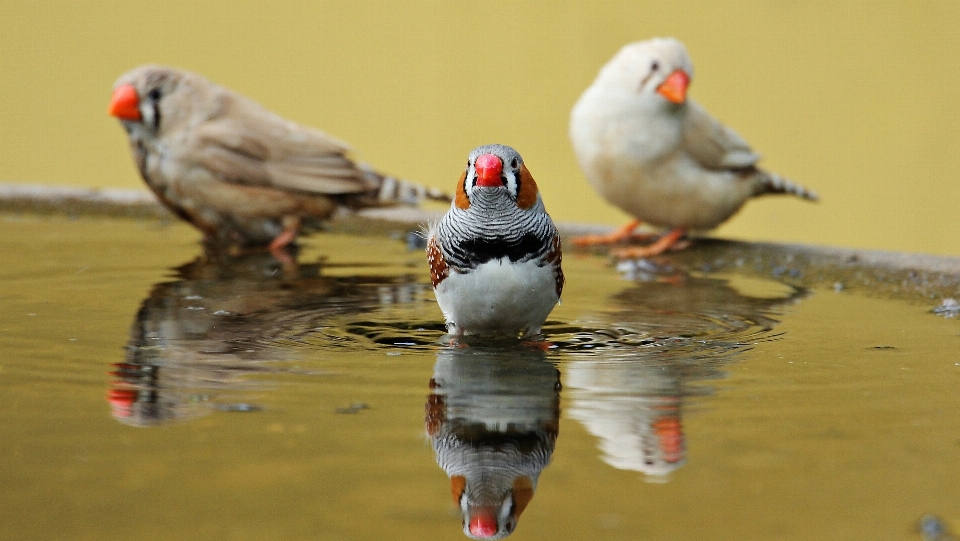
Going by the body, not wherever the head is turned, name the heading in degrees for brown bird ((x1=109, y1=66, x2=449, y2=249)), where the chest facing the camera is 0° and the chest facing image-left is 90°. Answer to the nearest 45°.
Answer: approximately 90°

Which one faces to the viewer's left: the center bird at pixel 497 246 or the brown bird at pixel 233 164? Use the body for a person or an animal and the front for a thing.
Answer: the brown bird

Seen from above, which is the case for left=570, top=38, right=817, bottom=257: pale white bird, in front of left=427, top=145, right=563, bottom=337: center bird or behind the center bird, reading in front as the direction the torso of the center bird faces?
behind

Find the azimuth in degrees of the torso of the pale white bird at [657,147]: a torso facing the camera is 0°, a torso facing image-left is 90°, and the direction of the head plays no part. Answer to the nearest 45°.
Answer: approximately 45°

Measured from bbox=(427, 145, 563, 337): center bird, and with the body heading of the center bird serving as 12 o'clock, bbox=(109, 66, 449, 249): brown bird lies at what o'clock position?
The brown bird is roughly at 5 o'clock from the center bird.

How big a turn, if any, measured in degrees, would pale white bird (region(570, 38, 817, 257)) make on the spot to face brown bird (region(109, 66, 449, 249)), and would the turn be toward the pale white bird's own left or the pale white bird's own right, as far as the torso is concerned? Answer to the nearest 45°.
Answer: approximately 45° to the pale white bird's own right

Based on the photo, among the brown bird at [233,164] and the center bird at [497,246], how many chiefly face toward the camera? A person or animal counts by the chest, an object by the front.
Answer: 1

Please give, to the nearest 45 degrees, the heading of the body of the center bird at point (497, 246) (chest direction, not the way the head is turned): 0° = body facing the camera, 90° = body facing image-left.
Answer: approximately 0°

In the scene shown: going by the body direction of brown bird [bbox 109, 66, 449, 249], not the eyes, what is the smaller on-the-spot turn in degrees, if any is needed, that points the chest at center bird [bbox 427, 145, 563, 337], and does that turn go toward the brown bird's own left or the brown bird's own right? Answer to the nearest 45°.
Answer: approximately 90° to the brown bird's own left
